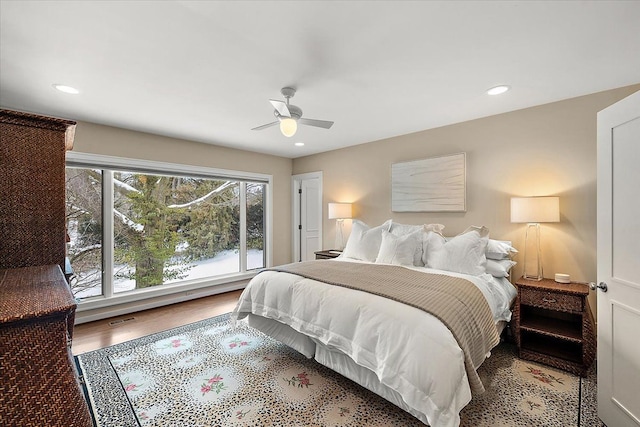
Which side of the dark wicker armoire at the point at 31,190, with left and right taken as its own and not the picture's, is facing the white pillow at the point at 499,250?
front

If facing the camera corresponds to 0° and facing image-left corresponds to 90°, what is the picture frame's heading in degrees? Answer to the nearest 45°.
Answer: approximately 45°

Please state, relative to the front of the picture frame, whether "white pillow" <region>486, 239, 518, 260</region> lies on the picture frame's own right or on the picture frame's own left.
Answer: on the picture frame's own left

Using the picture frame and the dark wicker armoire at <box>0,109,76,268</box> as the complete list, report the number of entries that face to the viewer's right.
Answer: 1

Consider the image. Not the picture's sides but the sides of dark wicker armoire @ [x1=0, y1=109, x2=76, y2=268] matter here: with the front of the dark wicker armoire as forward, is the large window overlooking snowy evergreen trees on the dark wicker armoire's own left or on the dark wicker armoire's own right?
on the dark wicker armoire's own left

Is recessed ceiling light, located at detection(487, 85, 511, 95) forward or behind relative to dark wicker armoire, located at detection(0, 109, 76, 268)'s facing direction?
forward

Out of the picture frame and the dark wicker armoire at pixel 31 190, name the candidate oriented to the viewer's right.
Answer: the dark wicker armoire

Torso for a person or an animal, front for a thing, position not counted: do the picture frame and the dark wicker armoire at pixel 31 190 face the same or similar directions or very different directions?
very different directions

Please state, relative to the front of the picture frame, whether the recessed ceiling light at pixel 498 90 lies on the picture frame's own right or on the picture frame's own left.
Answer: on the picture frame's own left

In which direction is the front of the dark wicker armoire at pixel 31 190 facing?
to the viewer's right
